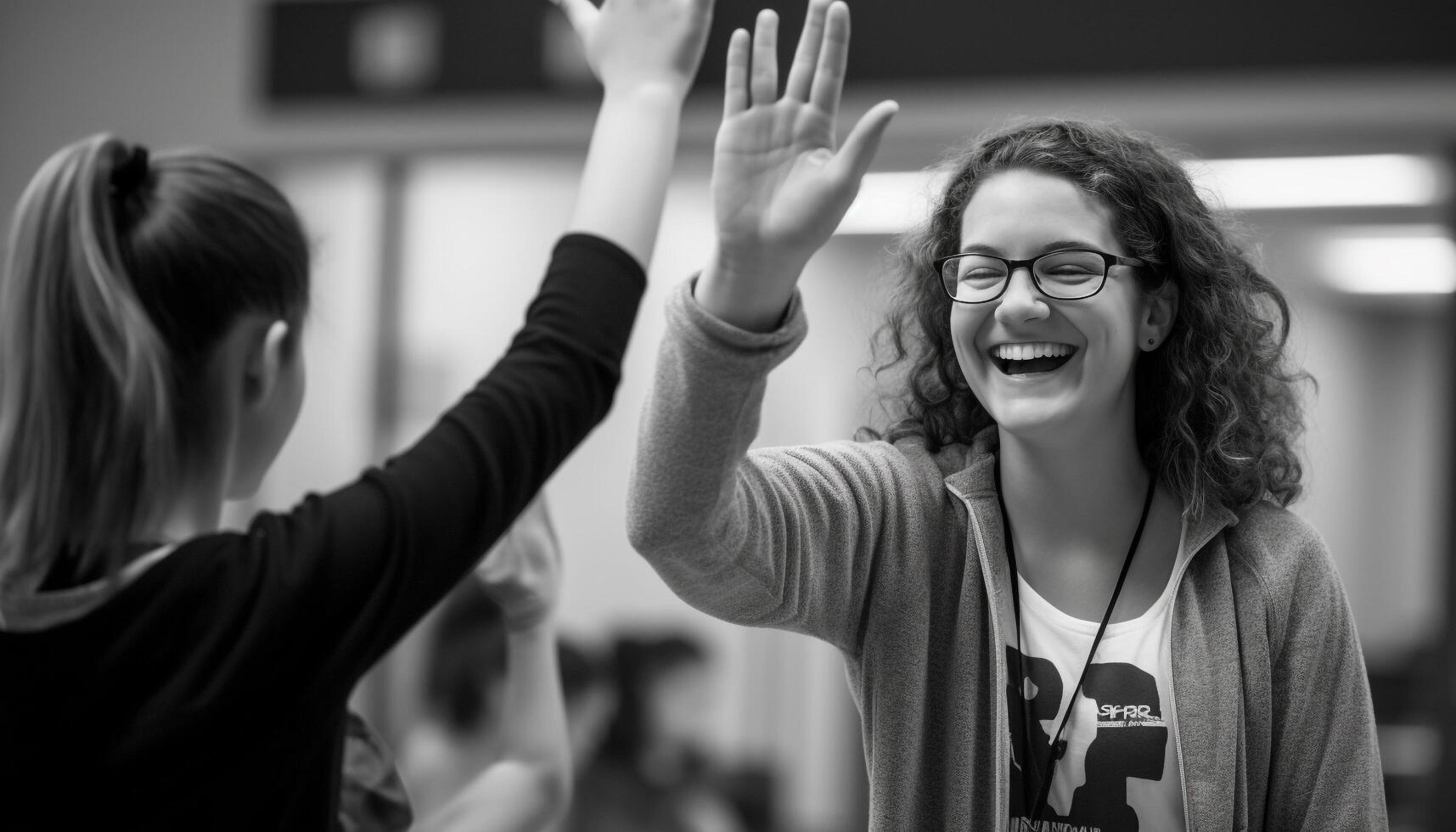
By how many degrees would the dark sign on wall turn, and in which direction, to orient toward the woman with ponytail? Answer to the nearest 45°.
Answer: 0° — it already faces them

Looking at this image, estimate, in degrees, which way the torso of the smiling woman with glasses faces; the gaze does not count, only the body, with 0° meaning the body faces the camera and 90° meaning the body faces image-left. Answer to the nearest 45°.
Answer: approximately 45°

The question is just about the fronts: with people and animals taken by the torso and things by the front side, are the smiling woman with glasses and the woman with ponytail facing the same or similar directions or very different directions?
very different directions

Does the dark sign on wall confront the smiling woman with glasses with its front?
yes

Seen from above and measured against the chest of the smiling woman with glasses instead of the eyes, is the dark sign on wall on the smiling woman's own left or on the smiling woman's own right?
on the smiling woman's own right

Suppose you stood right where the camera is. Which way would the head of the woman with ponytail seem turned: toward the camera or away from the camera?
away from the camera

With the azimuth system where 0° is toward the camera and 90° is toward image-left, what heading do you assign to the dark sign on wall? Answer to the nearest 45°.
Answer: approximately 0°

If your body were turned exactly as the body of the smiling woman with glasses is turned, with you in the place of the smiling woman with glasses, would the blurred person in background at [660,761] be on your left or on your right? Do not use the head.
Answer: on your right

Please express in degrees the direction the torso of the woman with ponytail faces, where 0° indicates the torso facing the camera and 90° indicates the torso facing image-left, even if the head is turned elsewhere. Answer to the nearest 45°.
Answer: approximately 225°

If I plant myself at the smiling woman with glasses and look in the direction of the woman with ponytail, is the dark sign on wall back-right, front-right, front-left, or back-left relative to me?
back-right
